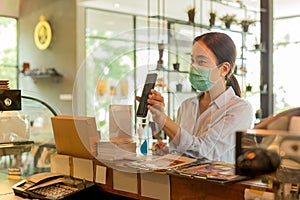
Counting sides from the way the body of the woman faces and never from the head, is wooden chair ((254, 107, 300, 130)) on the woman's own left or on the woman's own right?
on the woman's own left

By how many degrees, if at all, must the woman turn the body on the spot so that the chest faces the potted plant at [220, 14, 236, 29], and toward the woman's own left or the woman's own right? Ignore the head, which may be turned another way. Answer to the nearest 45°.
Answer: approximately 135° to the woman's own right

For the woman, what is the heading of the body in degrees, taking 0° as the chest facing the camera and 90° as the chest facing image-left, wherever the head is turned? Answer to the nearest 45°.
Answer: approximately 45°
